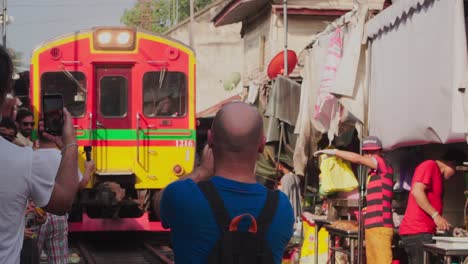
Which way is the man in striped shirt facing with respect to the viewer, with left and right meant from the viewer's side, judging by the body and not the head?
facing to the left of the viewer

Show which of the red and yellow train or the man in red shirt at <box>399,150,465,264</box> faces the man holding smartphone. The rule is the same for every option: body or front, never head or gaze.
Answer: the red and yellow train

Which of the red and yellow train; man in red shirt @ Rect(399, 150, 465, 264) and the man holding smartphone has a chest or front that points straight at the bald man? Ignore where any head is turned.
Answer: the red and yellow train

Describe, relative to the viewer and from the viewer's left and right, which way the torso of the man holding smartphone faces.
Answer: facing away from the viewer

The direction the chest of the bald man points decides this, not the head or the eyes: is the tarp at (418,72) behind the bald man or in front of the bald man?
in front

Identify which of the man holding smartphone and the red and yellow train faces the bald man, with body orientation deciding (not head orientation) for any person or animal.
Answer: the red and yellow train

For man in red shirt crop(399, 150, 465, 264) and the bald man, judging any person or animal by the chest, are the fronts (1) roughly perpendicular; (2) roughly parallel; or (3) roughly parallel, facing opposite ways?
roughly perpendicular

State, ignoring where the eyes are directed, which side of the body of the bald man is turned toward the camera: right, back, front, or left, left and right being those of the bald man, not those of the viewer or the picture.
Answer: back

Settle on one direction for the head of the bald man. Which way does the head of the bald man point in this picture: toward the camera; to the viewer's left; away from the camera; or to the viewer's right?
away from the camera
